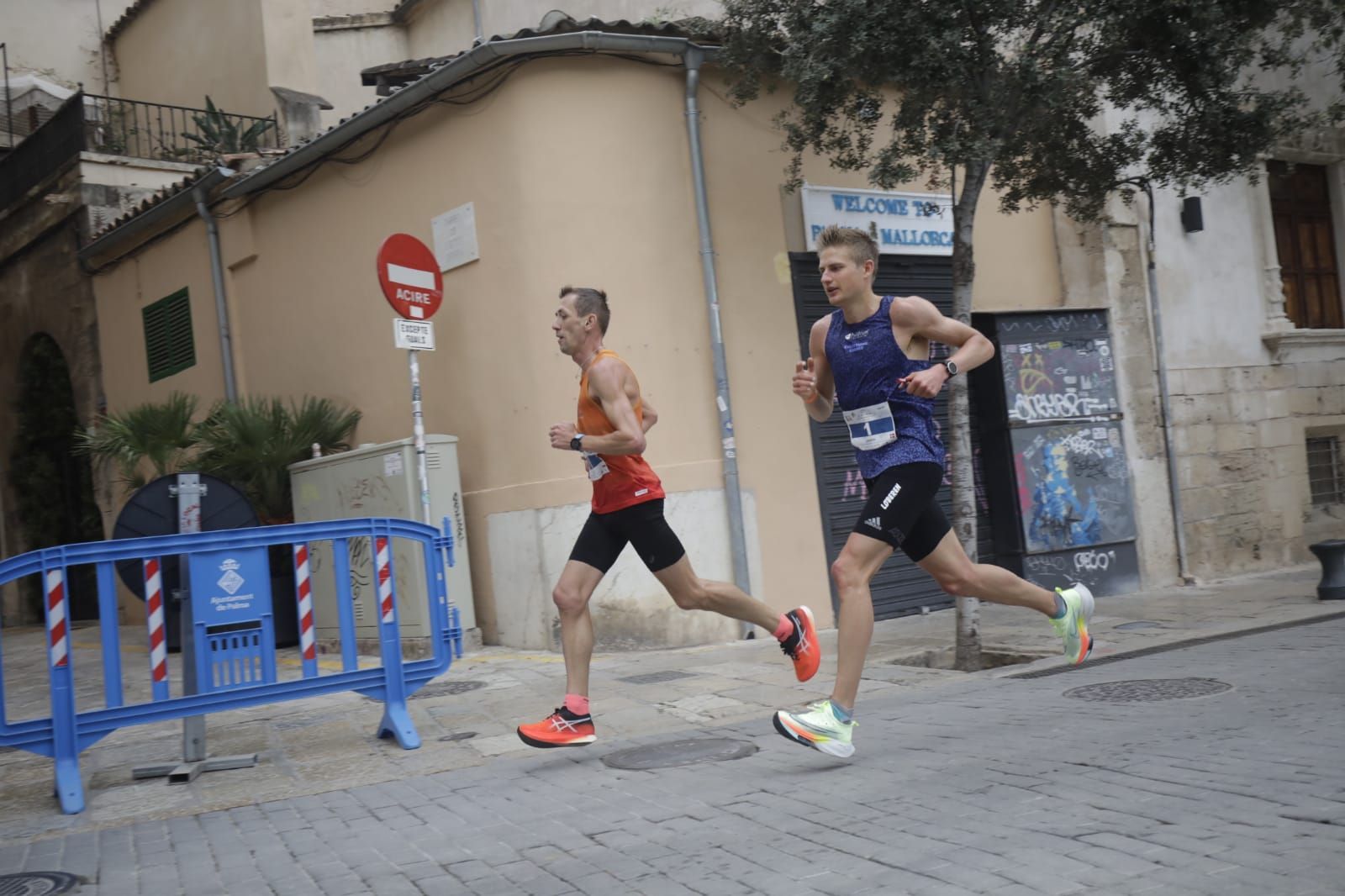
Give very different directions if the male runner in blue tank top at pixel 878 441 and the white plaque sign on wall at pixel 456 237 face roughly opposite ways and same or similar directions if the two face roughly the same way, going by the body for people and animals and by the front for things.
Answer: same or similar directions

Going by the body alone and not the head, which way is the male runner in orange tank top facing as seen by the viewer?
to the viewer's left

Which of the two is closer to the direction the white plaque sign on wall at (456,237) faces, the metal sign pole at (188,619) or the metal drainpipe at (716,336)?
the metal sign pole

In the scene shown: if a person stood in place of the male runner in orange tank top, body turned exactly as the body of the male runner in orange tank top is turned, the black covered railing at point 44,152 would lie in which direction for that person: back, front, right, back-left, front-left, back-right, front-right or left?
front-right

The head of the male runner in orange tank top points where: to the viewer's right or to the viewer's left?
to the viewer's left

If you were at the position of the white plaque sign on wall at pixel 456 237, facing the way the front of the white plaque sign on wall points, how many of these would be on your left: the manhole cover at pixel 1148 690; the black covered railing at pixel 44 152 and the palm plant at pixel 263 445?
1

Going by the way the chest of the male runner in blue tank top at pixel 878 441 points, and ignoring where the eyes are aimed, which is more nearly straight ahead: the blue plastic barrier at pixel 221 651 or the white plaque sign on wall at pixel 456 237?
the blue plastic barrier

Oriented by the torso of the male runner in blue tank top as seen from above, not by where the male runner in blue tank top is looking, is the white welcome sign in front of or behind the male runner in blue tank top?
behind

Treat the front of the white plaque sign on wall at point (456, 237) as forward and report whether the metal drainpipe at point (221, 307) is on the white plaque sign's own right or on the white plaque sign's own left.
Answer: on the white plaque sign's own right

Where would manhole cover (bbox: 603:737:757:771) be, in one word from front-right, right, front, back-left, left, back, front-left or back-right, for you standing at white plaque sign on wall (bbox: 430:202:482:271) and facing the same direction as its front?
front-left

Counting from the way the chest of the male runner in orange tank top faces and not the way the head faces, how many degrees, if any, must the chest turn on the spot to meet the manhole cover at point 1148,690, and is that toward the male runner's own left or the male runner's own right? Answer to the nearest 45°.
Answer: approximately 180°

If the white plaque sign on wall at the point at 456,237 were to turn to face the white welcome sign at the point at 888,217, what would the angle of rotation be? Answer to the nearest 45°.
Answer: approximately 135° to its left

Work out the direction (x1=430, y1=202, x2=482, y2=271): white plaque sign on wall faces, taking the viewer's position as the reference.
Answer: facing the viewer and to the left of the viewer

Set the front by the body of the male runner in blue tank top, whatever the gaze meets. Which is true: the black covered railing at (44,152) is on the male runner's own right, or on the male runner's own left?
on the male runner's own right

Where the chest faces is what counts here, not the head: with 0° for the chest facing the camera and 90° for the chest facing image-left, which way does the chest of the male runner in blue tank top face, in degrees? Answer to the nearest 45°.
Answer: approximately 45°

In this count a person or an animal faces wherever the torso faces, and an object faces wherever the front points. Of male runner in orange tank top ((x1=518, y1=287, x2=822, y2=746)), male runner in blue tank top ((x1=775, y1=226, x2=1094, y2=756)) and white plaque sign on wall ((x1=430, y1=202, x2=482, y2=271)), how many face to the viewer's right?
0
